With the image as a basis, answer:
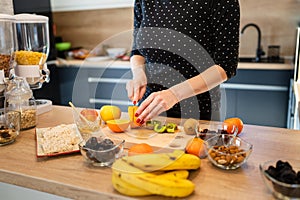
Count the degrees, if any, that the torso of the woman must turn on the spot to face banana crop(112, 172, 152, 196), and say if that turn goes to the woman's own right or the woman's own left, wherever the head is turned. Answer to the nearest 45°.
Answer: approximately 45° to the woman's own left

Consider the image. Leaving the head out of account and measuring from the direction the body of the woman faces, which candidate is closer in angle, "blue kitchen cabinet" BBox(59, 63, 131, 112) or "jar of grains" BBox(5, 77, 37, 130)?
the jar of grains

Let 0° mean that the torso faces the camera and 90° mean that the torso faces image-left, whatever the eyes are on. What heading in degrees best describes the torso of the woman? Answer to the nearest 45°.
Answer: approximately 45°

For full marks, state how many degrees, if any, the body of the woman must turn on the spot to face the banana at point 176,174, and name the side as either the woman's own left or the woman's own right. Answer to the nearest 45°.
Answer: approximately 45° to the woman's own left

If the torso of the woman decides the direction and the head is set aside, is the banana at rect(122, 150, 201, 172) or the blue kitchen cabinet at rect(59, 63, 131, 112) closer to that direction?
the banana

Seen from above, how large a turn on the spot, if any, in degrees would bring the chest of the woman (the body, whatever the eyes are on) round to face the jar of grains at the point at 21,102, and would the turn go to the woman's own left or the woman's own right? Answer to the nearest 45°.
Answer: approximately 45° to the woman's own right
